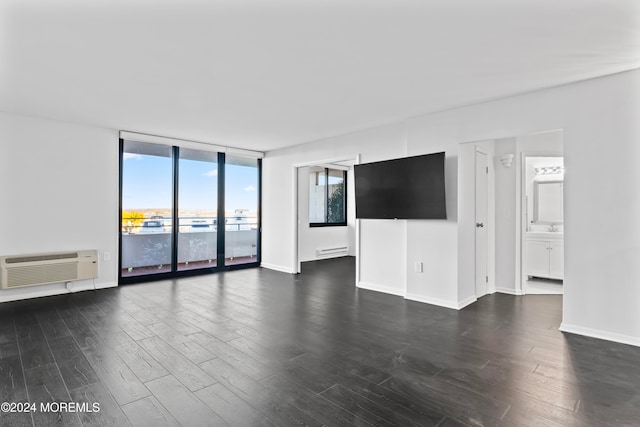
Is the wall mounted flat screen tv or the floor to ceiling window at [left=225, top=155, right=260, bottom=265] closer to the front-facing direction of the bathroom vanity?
the wall mounted flat screen tv

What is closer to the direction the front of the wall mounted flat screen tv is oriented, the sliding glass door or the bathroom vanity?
the sliding glass door

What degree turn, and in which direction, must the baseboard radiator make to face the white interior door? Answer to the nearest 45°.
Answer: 0° — it already faces it

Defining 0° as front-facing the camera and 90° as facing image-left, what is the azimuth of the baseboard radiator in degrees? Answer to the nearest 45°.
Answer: approximately 315°

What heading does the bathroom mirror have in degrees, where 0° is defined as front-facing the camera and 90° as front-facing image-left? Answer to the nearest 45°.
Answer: approximately 0°

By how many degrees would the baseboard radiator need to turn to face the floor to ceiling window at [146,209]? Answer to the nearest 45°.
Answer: approximately 90° to its right

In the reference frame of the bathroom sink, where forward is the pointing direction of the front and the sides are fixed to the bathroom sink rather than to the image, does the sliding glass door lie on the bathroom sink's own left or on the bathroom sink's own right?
on the bathroom sink's own right

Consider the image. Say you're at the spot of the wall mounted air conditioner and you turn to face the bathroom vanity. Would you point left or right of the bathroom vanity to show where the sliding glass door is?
left

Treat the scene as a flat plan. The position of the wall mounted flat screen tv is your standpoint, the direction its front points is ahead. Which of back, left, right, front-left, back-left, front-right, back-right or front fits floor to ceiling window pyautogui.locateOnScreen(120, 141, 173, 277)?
front-right

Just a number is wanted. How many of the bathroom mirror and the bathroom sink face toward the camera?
2
